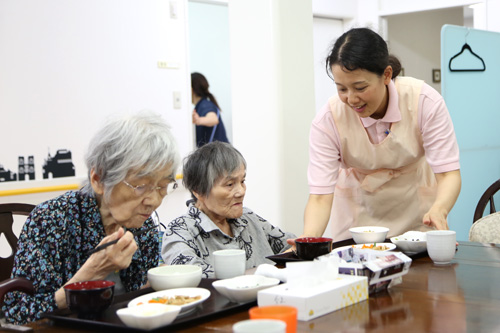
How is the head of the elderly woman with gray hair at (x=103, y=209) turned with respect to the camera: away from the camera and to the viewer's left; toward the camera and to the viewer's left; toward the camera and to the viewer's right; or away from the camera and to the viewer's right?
toward the camera and to the viewer's right

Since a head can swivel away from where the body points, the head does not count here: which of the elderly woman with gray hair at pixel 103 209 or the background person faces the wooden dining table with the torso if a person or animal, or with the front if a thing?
the elderly woman with gray hair

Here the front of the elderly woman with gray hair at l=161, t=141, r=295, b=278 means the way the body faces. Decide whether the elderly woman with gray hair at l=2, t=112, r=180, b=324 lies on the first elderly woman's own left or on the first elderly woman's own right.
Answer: on the first elderly woman's own right

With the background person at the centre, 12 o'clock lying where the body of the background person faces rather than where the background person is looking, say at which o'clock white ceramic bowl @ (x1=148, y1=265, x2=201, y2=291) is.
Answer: The white ceramic bowl is roughly at 9 o'clock from the background person.

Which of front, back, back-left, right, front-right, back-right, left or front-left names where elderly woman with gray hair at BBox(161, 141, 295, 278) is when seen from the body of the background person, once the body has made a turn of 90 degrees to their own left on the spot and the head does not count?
front

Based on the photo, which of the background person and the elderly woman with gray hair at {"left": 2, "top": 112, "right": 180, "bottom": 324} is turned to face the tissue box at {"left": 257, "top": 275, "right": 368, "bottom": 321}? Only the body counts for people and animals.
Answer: the elderly woman with gray hair

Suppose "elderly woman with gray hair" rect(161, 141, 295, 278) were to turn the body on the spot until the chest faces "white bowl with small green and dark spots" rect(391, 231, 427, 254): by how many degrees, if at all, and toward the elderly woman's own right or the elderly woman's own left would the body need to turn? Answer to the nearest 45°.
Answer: approximately 45° to the elderly woman's own left

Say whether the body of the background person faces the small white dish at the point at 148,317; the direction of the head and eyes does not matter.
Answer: no

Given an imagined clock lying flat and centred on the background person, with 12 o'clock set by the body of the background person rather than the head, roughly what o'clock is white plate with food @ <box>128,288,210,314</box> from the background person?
The white plate with food is roughly at 9 o'clock from the background person.

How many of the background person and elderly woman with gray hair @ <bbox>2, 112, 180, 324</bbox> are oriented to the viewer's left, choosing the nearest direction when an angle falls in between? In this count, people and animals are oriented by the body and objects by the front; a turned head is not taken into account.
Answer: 1

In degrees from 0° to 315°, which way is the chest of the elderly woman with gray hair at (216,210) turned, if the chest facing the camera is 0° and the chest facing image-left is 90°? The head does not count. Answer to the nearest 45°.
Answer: approximately 315°

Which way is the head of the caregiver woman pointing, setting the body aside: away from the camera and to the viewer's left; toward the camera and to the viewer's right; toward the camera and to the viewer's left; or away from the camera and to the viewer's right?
toward the camera and to the viewer's left

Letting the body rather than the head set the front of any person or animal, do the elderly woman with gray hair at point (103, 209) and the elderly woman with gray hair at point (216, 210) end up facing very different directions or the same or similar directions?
same or similar directions
